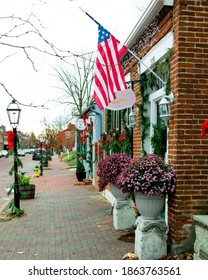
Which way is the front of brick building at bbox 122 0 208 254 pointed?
to the viewer's left
